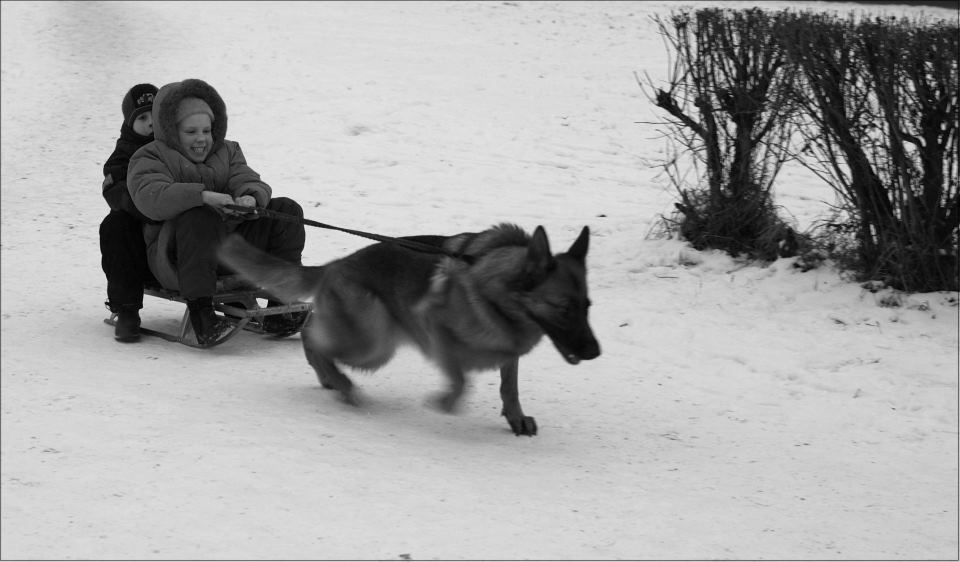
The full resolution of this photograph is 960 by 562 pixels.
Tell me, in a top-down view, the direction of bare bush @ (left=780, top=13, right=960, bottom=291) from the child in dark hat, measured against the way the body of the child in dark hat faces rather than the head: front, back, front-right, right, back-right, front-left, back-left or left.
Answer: front-left

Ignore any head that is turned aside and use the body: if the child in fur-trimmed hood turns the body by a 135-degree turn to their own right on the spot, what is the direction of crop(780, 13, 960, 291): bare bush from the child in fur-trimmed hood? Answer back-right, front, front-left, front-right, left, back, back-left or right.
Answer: back

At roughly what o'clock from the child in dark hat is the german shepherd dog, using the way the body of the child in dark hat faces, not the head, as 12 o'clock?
The german shepherd dog is roughly at 12 o'clock from the child in dark hat.

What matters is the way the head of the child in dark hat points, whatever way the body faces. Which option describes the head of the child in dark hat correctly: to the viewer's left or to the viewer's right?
to the viewer's right

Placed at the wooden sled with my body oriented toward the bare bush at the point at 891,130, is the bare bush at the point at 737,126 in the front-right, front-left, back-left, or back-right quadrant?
front-left

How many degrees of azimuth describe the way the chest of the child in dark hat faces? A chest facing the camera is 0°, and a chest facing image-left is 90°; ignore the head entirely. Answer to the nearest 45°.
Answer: approximately 315°

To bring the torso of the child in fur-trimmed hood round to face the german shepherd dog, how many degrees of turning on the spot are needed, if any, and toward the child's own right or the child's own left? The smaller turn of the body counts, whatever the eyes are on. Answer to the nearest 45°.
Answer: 0° — they already face it

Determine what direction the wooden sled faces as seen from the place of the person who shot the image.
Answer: facing the viewer and to the right of the viewer

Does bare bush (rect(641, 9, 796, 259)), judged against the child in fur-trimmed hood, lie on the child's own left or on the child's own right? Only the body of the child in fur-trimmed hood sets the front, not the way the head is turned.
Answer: on the child's own left

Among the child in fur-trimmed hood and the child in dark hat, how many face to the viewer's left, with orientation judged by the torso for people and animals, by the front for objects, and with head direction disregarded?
0

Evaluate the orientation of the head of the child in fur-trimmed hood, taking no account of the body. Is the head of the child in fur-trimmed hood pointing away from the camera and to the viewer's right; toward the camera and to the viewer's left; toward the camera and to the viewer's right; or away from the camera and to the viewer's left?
toward the camera and to the viewer's right
